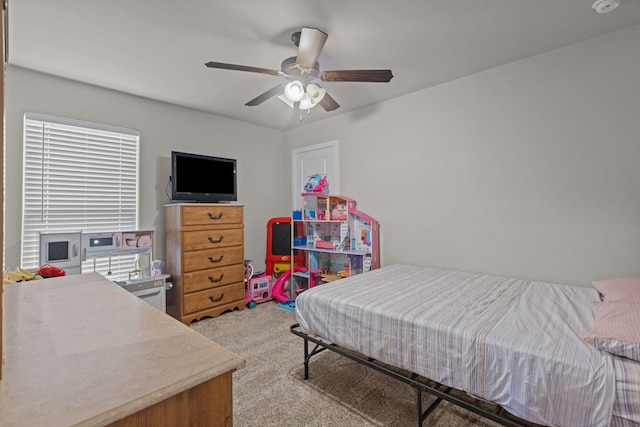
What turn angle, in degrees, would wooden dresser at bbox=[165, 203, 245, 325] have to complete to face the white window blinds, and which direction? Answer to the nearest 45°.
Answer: approximately 135° to its right

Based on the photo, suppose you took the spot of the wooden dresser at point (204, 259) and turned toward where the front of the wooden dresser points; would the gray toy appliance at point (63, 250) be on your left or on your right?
on your right

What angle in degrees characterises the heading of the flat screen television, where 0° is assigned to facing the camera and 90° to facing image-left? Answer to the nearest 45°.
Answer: approximately 315°

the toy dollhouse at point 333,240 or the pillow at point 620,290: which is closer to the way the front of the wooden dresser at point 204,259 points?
the pillow

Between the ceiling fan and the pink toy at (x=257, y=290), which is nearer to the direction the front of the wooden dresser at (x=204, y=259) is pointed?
the ceiling fan

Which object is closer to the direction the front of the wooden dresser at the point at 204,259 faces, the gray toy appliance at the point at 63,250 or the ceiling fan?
the ceiling fan

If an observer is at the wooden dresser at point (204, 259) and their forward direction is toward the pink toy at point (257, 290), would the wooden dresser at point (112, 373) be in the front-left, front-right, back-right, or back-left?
back-right

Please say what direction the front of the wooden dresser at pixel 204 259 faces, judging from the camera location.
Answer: facing the viewer and to the right of the viewer
